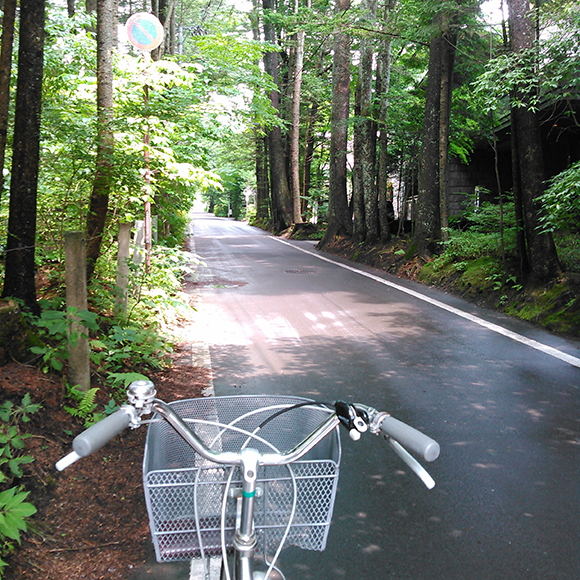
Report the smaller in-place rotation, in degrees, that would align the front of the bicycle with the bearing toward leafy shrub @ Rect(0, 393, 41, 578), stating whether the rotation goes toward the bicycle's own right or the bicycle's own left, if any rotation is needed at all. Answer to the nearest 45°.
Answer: approximately 45° to the bicycle's own left

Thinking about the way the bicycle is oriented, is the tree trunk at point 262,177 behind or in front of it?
in front

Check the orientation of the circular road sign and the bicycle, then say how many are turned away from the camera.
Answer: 1

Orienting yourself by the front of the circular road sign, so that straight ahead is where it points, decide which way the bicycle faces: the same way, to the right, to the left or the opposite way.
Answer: the opposite way

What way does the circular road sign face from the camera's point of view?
toward the camera

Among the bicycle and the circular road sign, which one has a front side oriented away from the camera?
the bicycle

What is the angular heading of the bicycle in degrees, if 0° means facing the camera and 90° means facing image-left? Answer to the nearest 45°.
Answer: approximately 180°

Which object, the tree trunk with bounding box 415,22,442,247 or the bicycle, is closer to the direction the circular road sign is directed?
the bicycle

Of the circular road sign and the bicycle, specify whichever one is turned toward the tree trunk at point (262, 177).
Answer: the bicycle

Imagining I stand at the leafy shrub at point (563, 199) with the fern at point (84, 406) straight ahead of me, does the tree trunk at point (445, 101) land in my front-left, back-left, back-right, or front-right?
back-right

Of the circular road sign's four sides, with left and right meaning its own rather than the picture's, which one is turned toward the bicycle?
front

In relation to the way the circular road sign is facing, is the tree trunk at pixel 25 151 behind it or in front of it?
in front

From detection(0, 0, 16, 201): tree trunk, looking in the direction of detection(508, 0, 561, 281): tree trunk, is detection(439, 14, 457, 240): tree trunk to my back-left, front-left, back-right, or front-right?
front-left

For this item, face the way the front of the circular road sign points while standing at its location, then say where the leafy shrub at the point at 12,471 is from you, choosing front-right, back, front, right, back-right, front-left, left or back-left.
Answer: front
